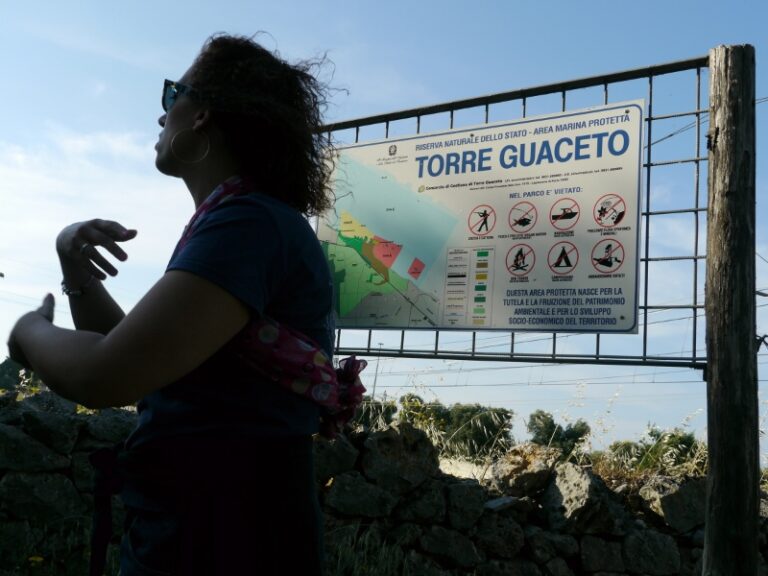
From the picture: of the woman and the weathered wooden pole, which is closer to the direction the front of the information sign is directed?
the woman

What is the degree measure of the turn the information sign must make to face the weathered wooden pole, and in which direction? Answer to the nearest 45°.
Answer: approximately 90° to its left

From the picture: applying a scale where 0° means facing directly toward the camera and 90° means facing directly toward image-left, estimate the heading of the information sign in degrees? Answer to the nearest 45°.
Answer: approximately 45°

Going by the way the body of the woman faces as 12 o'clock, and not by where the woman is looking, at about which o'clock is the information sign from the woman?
The information sign is roughly at 4 o'clock from the woman.

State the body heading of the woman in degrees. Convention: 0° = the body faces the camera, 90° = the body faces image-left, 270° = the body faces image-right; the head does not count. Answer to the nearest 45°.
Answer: approximately 90°

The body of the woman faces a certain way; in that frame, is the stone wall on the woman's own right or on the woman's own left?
on the woman's own right

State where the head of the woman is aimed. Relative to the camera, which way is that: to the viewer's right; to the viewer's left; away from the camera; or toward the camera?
to the viewer's left

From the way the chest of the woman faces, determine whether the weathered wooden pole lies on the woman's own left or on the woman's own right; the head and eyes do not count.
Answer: on the woman's own right
